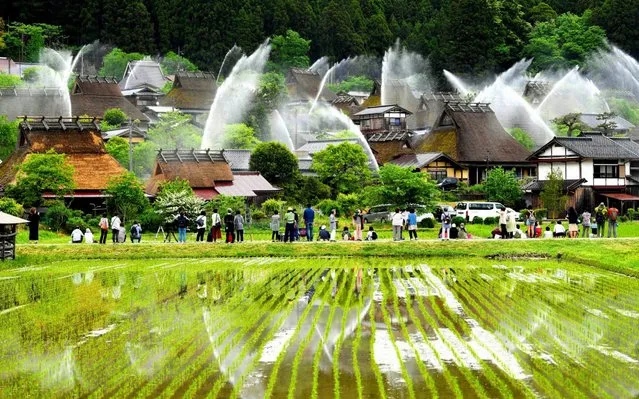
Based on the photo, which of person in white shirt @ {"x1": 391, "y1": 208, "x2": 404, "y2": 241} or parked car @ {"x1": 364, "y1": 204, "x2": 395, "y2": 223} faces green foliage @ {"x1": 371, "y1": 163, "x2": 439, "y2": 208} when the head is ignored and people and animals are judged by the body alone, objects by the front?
the person in white shirt

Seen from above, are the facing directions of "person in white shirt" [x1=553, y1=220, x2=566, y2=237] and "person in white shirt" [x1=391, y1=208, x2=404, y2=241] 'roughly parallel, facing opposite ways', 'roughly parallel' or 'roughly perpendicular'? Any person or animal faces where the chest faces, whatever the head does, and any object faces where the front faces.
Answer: roughly parallel

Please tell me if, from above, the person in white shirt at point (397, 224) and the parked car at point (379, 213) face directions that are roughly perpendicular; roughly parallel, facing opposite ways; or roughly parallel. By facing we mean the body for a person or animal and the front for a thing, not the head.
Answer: roughly perpendicular

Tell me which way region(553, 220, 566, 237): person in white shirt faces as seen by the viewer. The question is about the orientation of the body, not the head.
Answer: away from the camera

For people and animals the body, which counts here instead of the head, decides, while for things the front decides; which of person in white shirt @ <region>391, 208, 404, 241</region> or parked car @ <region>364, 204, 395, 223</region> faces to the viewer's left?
the parked car

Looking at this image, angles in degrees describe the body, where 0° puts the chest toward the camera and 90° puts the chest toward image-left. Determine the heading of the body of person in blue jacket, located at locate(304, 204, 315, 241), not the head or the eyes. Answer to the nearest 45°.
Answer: approximately 180°

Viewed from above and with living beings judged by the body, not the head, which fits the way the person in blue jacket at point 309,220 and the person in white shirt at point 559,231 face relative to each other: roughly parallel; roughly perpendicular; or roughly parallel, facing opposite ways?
roughly parallel

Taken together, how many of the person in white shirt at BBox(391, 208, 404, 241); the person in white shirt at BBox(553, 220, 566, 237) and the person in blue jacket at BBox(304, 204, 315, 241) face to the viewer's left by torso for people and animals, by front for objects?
0

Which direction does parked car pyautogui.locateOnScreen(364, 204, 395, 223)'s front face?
to the viewer's left

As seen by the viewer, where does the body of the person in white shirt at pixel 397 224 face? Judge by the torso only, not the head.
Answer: away from the camera

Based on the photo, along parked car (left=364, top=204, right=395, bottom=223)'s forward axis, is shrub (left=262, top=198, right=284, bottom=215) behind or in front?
in front

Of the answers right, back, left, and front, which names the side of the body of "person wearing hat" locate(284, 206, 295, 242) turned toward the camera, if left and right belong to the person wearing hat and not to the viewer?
back
